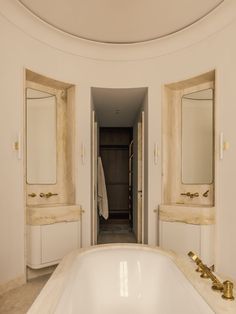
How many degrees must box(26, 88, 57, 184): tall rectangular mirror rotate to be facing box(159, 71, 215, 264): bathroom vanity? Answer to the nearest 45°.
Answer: approximately 45° to its left

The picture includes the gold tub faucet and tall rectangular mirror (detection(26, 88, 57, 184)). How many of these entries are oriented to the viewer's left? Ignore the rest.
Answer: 1

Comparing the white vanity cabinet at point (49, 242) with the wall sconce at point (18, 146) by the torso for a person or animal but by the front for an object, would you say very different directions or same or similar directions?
same or similar directions

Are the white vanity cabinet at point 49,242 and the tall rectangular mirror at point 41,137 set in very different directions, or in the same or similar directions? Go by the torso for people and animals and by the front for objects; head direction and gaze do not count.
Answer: same or similar directions

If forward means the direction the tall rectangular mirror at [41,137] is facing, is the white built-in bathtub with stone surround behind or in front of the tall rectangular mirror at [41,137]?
in front

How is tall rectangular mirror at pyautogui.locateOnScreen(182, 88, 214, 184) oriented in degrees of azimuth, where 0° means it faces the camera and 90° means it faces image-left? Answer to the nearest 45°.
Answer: approximately 45°

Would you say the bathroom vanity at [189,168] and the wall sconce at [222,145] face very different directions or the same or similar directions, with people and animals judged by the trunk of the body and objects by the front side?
same or similar directions

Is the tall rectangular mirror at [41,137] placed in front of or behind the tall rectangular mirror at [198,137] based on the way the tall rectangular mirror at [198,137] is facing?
in front

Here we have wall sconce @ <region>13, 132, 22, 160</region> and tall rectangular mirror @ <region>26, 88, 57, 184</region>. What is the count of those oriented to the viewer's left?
0

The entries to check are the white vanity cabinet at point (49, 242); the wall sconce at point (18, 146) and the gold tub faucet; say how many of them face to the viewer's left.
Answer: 1

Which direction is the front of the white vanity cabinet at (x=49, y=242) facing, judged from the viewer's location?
facing the viewer and to the right of the viewer

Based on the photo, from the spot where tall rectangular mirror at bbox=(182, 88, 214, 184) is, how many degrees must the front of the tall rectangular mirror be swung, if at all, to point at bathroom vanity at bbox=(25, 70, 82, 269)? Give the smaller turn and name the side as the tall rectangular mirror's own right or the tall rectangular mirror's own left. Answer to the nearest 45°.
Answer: approximately 45° to the tall rectangular mirror's own right

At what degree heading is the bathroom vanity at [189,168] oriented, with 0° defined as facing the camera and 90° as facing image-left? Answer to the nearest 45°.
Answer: approximately 45°

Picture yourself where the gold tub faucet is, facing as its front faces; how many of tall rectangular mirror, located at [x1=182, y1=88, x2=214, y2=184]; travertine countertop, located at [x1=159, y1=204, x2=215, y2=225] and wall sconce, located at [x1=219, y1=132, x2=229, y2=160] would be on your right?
3

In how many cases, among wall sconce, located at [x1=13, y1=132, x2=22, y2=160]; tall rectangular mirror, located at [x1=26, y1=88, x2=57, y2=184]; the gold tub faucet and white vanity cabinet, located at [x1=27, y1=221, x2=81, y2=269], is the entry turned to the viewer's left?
1
